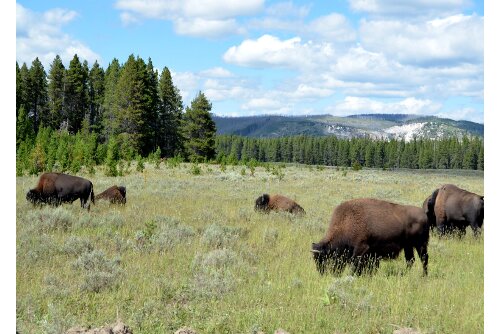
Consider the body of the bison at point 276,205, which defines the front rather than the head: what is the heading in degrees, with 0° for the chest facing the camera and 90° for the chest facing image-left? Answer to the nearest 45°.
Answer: approximately 90°

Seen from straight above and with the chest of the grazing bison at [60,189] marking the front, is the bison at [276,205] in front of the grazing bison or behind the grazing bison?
behind

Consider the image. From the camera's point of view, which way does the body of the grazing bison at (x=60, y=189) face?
to the viewer's left

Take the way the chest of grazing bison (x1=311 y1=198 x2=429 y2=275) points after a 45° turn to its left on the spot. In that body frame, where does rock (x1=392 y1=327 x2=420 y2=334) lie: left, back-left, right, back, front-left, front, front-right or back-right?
front-left

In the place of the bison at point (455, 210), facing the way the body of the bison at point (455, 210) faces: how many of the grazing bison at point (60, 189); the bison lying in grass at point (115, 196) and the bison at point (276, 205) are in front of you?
3

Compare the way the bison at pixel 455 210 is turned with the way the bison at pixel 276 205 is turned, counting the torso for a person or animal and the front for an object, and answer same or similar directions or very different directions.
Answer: same or similar directions

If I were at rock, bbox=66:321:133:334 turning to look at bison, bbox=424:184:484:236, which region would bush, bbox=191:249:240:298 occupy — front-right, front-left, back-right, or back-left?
front-left

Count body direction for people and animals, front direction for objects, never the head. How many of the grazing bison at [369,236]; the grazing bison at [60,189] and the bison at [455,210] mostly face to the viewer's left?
3

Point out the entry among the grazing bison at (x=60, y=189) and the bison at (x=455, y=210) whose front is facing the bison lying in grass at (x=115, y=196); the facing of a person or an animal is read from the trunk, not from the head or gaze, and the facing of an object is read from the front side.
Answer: the bison

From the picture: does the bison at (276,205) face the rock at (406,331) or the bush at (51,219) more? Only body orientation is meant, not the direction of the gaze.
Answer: the bush

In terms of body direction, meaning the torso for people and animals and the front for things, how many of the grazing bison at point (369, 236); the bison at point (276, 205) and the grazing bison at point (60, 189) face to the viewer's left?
3

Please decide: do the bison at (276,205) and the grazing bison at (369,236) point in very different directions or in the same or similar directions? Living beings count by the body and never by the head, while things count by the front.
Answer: same or similar directions

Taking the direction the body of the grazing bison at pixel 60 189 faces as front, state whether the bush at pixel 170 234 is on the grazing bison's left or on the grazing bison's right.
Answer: on the grazing bison's left

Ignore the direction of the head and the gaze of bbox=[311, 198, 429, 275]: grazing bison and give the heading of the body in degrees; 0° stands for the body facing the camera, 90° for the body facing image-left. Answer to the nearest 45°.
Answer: approximately 90°

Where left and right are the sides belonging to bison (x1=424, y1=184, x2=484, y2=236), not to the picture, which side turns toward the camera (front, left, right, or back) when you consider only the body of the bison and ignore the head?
left
